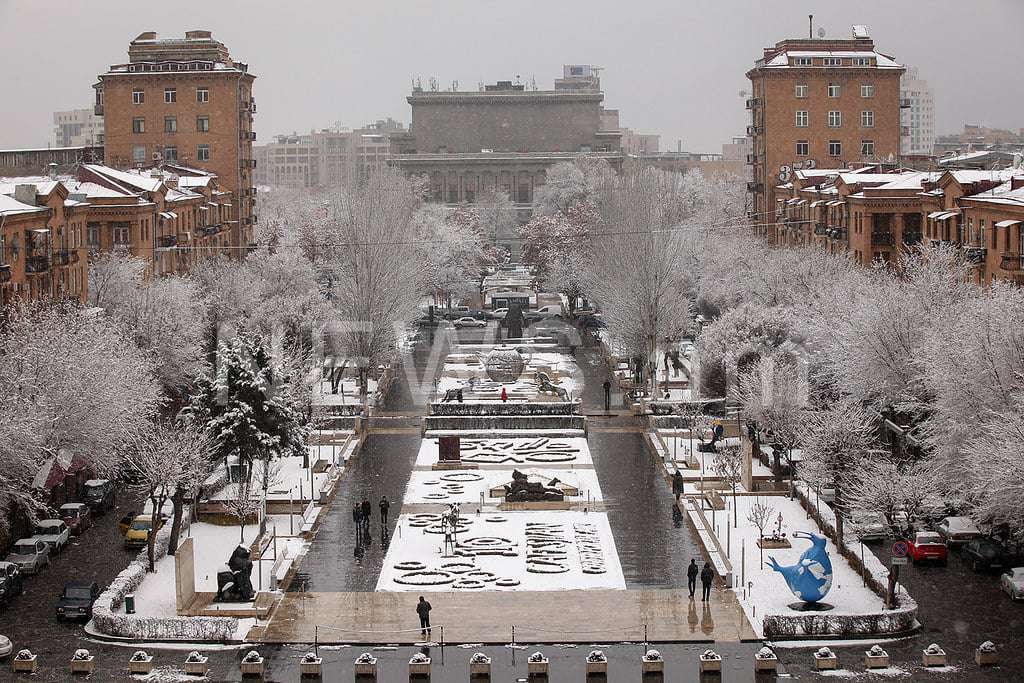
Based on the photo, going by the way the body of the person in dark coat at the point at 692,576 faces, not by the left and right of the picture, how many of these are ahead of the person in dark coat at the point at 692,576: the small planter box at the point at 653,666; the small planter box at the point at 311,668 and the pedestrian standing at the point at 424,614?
0

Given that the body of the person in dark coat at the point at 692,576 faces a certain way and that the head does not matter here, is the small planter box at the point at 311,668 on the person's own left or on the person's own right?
on the person's own left

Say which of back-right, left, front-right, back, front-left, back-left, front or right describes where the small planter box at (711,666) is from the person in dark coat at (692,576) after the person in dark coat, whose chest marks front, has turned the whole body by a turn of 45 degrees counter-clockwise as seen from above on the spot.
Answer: back-left

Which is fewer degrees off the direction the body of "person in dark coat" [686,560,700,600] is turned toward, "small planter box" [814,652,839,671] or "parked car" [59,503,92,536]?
the parked car

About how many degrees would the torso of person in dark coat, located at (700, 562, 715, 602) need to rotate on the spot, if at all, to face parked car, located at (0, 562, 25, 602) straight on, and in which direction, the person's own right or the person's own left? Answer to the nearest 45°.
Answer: approximately 90° to the person's own left

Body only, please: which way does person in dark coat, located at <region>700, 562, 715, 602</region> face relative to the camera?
away from the camera

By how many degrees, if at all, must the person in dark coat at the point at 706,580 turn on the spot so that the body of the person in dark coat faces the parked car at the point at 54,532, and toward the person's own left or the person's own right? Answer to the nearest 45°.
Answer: approximately 90° to the person's own left

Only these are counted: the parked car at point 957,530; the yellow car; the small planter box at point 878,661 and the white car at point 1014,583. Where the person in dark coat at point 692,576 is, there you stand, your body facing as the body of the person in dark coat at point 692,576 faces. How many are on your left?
1

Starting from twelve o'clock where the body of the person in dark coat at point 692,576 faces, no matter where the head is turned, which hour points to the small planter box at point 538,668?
The small planter box is roughly at 7 o'clock from the person in dark coat.

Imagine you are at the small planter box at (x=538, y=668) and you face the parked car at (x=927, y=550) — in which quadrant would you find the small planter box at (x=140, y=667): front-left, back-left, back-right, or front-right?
back-left

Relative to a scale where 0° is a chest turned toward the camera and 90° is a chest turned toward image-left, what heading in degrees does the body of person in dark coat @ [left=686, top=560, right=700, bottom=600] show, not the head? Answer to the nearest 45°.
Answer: approximately 180°

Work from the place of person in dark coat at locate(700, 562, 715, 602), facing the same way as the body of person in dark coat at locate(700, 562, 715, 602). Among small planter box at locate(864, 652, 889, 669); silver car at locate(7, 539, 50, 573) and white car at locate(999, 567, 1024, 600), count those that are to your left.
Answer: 1

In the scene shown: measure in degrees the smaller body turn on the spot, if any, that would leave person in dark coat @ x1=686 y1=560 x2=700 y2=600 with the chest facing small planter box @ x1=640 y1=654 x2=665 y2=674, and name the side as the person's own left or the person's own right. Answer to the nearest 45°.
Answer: approximately 180°

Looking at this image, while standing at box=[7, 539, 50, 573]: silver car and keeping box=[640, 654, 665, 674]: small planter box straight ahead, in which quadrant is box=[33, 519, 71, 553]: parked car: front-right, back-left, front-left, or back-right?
back-left

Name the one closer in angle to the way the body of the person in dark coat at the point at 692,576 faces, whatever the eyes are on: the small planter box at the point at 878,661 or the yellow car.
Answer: the yellow car

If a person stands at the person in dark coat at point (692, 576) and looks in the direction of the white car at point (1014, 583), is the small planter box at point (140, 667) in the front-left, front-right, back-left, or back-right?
back-right

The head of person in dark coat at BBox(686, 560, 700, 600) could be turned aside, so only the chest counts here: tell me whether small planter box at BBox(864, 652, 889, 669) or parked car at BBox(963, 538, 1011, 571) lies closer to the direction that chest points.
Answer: the parked car

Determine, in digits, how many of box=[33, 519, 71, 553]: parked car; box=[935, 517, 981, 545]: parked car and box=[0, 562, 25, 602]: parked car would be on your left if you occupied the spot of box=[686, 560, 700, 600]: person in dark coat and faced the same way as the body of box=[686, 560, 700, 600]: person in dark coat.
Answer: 2

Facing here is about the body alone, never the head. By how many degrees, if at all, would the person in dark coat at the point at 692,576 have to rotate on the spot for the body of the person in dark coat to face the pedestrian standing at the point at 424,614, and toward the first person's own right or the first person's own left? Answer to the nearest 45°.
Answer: approximately 135° to the first person's own left

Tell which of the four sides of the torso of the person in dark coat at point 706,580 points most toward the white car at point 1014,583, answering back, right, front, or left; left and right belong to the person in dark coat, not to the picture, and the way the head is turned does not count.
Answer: right

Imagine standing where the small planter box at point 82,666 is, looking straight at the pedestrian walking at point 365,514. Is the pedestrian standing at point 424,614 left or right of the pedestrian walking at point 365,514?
right

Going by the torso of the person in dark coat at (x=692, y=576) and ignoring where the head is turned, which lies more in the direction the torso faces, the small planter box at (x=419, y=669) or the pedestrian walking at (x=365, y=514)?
the pedestrian walking

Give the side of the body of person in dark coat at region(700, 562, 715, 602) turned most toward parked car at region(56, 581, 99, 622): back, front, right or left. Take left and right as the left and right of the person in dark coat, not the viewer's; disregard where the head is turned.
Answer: left

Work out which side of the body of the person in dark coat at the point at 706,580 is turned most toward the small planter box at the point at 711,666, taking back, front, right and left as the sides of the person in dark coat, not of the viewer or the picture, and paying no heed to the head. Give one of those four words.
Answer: back
